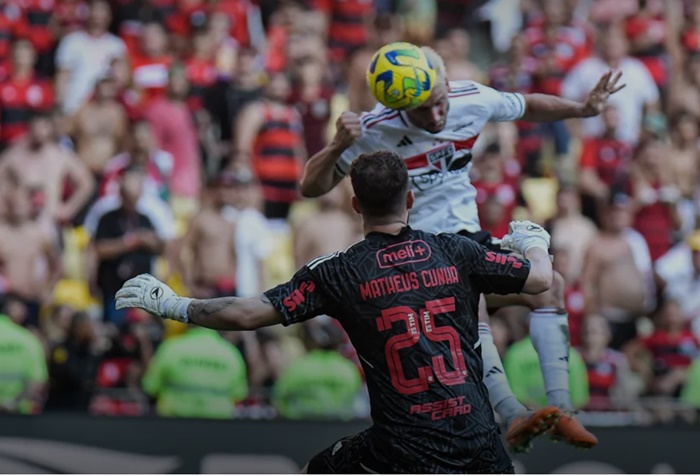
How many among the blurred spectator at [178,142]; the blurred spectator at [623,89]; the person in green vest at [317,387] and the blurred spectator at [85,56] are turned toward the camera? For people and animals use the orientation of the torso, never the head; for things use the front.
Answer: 3

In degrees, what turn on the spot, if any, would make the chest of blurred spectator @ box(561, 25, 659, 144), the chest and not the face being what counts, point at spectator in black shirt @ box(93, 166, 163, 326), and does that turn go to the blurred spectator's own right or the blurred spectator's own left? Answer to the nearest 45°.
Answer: approximately 45° to the blurred spectator's own right

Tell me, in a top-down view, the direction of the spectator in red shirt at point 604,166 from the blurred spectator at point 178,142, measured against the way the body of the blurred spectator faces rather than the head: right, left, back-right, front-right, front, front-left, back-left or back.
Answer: left

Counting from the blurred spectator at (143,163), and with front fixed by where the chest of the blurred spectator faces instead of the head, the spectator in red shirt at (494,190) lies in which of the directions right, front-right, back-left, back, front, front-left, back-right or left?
left

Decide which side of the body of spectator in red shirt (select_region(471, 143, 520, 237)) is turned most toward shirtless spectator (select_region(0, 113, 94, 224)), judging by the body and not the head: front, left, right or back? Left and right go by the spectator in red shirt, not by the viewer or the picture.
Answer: right

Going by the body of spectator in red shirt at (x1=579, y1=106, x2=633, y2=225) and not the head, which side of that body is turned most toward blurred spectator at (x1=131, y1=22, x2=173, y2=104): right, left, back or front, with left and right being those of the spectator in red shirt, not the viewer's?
right

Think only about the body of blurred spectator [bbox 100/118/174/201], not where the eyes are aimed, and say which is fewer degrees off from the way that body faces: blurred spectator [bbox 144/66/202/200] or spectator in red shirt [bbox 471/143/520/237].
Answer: the spectator in red shirt

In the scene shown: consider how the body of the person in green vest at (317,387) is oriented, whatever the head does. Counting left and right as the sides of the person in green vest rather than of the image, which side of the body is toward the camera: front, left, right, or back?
back

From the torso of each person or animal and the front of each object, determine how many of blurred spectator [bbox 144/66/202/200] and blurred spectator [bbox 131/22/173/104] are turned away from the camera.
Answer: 0
